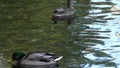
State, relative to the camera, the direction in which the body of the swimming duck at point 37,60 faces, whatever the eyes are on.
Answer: to the viewer's left

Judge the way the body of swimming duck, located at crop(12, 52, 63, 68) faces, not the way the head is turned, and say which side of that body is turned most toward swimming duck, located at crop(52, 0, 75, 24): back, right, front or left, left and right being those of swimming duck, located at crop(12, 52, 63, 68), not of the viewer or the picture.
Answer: right
